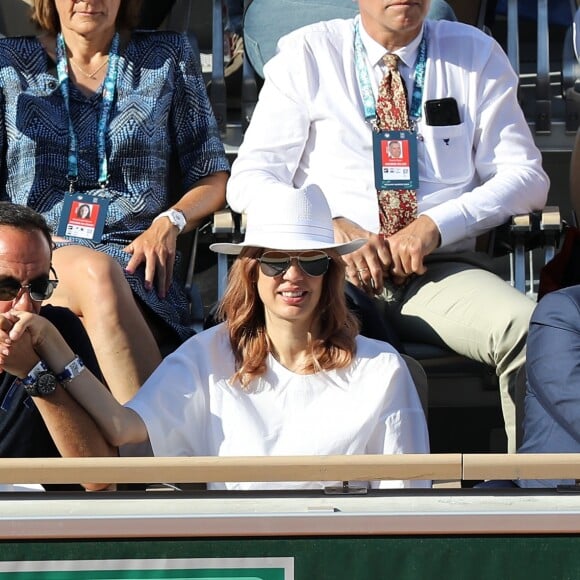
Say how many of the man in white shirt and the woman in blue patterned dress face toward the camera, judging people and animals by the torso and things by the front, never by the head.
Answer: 2

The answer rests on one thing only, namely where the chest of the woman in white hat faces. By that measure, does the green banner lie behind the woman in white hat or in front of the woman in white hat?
in front

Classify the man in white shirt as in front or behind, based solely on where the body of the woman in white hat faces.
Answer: behind

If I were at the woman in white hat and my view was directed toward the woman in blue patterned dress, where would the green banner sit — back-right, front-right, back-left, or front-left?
back-left

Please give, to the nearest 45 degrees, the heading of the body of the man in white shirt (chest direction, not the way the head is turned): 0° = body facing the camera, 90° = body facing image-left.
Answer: approximately 0°

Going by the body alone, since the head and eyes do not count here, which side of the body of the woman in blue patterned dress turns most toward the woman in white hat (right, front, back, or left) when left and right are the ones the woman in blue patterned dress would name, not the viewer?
front

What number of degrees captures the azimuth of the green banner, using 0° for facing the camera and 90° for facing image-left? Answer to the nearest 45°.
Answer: approximately 0°
